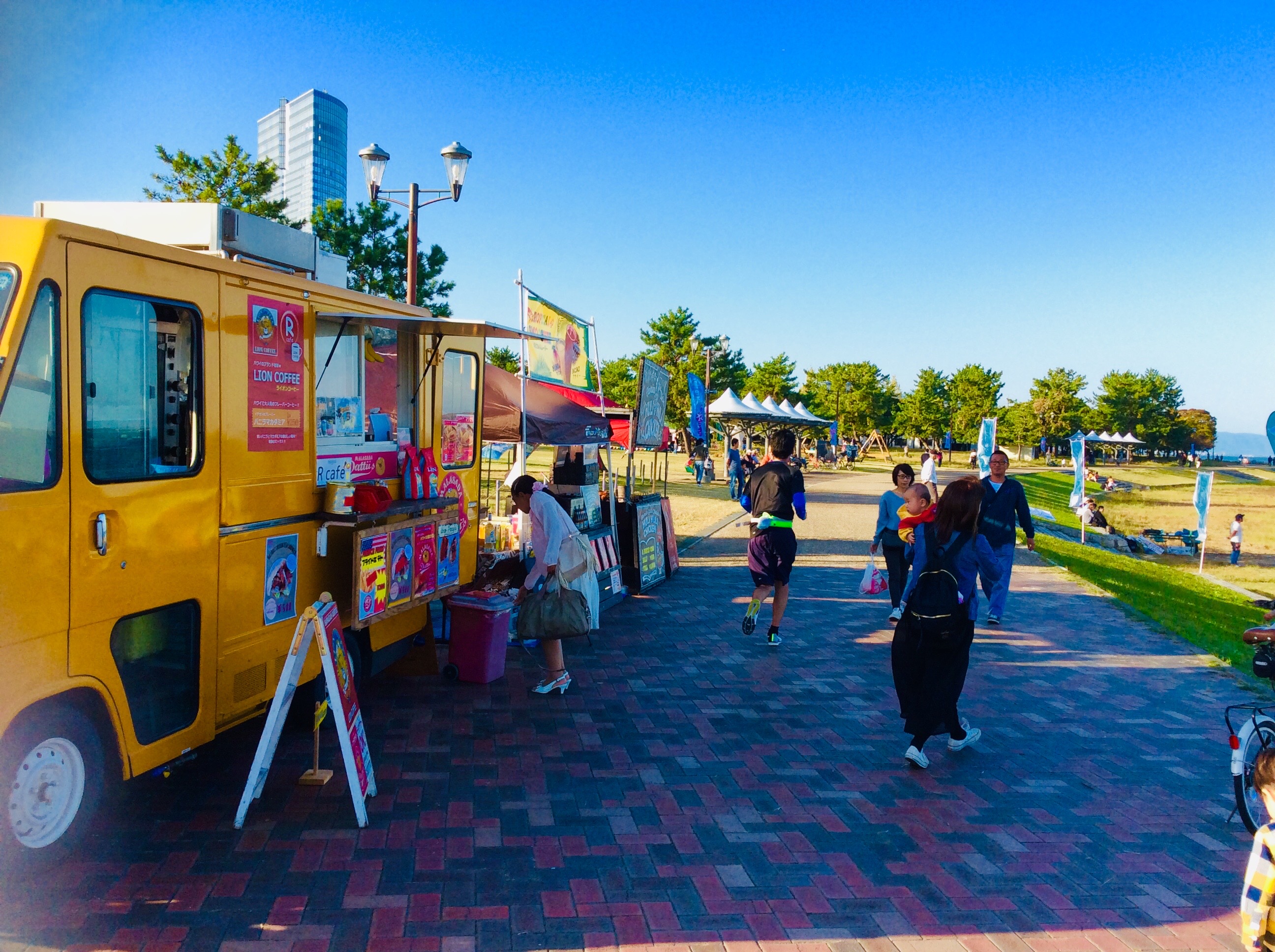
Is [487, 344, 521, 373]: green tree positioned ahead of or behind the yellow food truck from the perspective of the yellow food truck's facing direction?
behind

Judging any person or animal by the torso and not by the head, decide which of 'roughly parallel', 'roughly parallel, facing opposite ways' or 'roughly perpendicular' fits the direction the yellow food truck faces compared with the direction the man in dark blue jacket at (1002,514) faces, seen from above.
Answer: roughly parallel

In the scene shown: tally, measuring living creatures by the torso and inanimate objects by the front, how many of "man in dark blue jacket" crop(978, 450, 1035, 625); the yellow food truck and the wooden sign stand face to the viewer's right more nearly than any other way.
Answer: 1

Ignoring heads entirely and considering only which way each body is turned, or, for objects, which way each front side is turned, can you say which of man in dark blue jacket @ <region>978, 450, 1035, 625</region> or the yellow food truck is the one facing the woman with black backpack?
the man in dark blue jacket

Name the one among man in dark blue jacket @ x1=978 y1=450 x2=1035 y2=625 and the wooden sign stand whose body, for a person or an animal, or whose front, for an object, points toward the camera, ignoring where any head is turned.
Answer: the man in dark blue jacket

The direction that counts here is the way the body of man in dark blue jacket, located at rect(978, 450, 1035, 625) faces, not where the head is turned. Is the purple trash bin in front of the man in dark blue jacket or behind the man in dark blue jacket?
in front

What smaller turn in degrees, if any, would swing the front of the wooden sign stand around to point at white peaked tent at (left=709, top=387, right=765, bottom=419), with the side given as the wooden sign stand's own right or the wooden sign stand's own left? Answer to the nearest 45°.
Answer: approximately 45° to the wooden sign stand's own left

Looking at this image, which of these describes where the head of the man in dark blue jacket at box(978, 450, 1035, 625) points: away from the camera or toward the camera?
toward the camera

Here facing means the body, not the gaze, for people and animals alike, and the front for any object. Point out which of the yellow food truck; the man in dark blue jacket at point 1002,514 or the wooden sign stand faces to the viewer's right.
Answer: the wooden sign stand

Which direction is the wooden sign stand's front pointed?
to the viewer's right

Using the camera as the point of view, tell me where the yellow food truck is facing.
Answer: facing the viewer and to the left of the viewer

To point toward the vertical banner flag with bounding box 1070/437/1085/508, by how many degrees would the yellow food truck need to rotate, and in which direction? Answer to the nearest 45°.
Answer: approximately 180°

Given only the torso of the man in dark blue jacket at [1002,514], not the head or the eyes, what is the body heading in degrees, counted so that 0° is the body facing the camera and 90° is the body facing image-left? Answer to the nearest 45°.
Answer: approximately 0°

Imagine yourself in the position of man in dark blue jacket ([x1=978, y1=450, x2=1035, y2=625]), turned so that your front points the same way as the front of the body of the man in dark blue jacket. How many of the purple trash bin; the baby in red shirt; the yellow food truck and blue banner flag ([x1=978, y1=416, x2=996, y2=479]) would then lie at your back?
1

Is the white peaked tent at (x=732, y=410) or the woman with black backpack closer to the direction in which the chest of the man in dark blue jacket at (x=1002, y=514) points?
the woman with black backpack

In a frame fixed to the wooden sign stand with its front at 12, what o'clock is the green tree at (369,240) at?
The green tree is roughly at 9 o'clock from the wooden sign stand.

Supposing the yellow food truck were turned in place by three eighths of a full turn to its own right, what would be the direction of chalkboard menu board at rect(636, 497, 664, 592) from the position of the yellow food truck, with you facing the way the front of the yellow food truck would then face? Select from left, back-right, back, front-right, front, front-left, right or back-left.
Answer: front-right

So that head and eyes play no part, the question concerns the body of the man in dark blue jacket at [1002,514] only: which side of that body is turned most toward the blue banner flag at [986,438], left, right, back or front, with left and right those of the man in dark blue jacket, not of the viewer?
back
